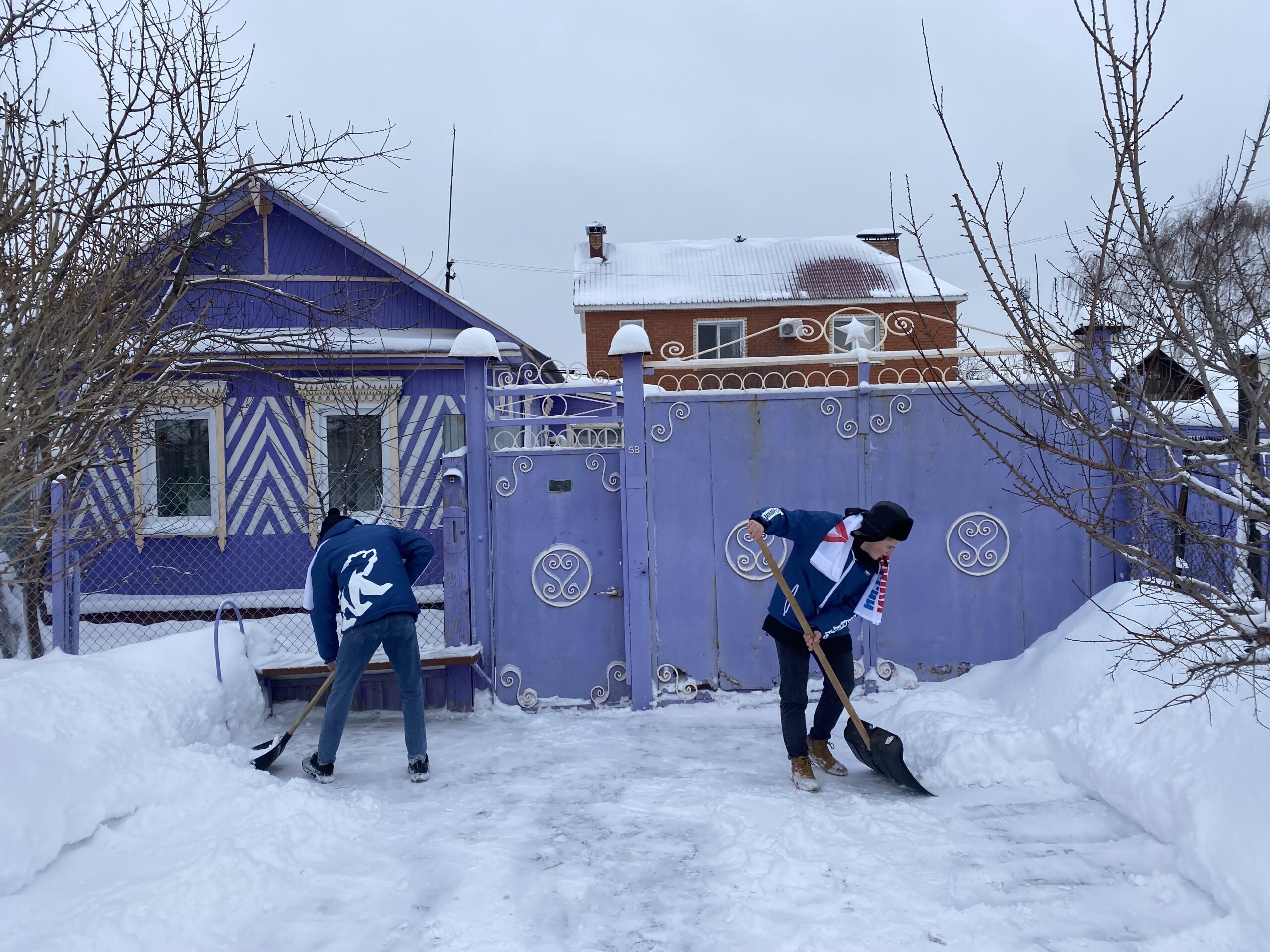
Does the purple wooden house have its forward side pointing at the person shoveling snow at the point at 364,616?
yes

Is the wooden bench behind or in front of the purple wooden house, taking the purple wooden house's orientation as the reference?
in front

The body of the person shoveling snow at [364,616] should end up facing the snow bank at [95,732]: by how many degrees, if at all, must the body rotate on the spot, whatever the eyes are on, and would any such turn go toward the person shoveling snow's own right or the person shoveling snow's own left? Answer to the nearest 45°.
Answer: approximately 90° to the person shoveling snow's own left

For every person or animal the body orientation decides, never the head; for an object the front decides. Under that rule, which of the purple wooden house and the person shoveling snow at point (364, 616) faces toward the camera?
the purple wooden house

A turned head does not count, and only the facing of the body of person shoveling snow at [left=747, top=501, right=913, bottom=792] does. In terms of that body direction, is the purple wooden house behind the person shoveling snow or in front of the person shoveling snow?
behind

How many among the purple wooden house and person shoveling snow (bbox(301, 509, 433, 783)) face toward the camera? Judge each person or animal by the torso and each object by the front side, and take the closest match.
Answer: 1

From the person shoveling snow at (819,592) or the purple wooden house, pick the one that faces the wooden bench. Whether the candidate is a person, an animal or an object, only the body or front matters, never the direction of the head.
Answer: the purple wooden house

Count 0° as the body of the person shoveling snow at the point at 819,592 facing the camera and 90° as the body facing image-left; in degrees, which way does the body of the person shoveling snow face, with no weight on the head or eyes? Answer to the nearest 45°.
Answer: approximately 315°

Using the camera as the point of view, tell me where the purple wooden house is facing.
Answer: facing the viewer

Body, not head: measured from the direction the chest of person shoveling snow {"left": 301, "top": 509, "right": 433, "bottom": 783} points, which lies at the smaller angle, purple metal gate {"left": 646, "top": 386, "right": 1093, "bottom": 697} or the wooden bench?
the wooden bench

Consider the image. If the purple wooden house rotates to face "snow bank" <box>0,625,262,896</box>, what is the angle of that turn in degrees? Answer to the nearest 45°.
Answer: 0° — it already faces it

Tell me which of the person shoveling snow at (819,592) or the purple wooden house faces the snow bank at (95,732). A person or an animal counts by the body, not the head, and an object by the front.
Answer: the purple wooden house

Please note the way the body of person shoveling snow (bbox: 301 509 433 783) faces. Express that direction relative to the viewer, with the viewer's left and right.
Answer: facing away from the viewer and to the left of the viewer

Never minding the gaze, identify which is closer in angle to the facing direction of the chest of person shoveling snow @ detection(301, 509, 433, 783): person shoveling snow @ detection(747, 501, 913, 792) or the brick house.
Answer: the brick house
